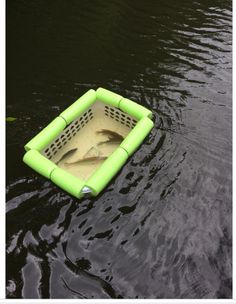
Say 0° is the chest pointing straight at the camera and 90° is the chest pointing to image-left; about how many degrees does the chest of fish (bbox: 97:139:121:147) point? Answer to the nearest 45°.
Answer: approximately 270°

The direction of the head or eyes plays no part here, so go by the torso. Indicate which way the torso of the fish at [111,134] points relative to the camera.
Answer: to the viewer's right

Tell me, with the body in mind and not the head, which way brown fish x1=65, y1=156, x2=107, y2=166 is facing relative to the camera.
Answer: to the viewer's right
